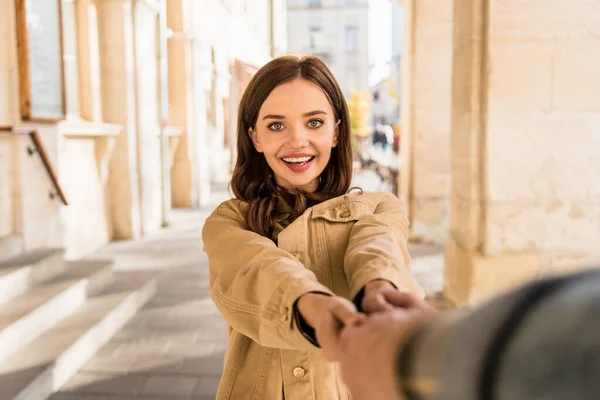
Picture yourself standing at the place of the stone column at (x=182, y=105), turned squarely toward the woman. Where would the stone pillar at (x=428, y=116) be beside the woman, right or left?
left

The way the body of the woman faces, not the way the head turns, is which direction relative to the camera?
toward the camera

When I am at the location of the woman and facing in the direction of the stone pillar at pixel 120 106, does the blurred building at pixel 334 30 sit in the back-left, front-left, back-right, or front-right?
front-right

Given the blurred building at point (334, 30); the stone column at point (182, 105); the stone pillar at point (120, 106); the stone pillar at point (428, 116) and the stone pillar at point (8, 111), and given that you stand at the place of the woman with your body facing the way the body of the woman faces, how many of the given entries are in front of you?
0

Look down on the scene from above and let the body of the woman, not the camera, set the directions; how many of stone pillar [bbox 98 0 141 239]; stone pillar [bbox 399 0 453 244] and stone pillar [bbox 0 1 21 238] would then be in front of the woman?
0

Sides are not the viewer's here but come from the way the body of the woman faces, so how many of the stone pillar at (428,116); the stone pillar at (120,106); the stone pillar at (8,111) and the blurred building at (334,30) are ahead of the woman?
0

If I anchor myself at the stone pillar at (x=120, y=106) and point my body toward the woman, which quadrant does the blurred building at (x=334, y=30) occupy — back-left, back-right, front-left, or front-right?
back-left

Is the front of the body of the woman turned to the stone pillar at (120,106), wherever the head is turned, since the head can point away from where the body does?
no

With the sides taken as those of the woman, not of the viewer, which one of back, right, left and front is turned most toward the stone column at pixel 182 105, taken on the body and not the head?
back

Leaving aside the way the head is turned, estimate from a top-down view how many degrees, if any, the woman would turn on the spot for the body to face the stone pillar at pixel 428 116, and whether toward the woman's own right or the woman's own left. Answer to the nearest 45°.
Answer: approximately 180°

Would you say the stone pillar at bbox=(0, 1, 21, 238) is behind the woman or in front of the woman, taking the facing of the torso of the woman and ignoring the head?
behind

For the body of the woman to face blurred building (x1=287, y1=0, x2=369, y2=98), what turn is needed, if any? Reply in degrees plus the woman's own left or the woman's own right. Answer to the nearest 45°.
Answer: approximately 180°

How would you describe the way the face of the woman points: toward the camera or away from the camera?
toward the camera
